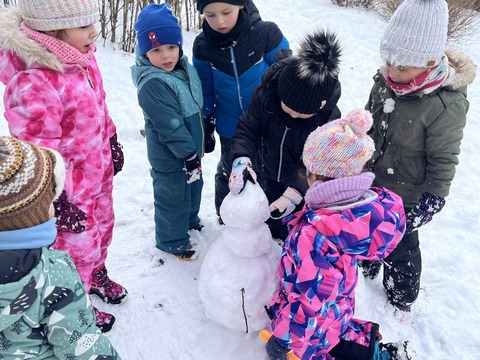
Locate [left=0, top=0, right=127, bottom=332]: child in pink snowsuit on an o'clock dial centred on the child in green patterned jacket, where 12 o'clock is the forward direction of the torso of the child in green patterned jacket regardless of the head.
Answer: The child in pink snowsuit is roughly at 11 o'clock from the child in green patterned jacket.

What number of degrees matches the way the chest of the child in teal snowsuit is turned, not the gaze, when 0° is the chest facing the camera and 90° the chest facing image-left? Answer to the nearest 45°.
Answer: approximately 315°

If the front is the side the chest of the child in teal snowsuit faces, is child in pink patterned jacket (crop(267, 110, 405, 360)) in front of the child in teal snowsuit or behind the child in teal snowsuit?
in front

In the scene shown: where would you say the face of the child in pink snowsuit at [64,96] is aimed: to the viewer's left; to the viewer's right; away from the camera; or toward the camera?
to the viewer's right

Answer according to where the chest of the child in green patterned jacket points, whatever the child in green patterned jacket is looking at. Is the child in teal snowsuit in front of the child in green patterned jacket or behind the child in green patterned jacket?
in front

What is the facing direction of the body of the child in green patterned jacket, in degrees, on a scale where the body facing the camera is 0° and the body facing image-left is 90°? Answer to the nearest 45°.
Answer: approximately 225°

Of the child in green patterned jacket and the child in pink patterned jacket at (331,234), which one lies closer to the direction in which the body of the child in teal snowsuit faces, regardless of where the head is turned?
the child in pink patterned jacket

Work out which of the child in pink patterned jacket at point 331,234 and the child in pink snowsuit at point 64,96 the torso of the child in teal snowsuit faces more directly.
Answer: the child in pink patterned jacket

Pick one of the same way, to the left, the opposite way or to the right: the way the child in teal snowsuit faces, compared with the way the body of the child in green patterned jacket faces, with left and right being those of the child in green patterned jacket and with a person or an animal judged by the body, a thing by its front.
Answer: to the right

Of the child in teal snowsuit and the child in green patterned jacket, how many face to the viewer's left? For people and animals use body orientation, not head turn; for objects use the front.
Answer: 0
